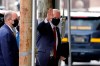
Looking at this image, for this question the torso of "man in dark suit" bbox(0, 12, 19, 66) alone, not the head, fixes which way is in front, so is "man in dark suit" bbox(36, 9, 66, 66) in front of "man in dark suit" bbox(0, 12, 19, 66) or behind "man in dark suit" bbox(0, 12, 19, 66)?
in front

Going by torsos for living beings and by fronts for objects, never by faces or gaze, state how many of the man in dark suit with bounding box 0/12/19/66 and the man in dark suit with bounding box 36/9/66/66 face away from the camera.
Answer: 0

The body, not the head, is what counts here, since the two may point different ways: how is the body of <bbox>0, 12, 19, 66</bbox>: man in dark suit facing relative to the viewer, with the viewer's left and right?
facing to the right of the viewer

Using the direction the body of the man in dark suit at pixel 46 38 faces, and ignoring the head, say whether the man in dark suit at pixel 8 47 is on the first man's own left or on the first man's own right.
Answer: on the first man's own right

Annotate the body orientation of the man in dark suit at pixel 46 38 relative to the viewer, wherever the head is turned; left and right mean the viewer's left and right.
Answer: facing the viewer and to the right of the viewer
